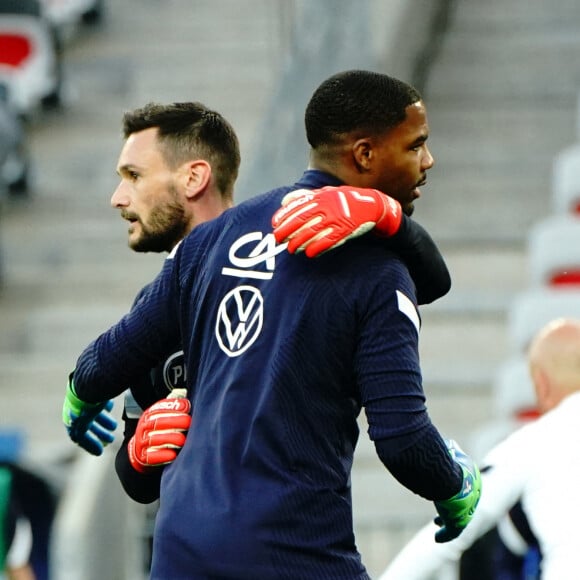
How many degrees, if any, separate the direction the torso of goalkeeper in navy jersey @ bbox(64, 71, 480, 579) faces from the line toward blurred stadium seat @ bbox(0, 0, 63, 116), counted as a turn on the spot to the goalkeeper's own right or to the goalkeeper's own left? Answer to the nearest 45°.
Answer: approximately 45° to the goalkeeper's own left

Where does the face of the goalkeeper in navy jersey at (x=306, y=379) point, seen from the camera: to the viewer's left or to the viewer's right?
to the viewer's right

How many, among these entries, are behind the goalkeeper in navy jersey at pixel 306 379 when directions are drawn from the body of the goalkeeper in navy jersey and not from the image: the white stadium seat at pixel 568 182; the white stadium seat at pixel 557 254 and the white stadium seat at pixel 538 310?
0

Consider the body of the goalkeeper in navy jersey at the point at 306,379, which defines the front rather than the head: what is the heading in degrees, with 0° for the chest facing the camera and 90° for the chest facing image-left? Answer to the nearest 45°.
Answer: approximately 225°
